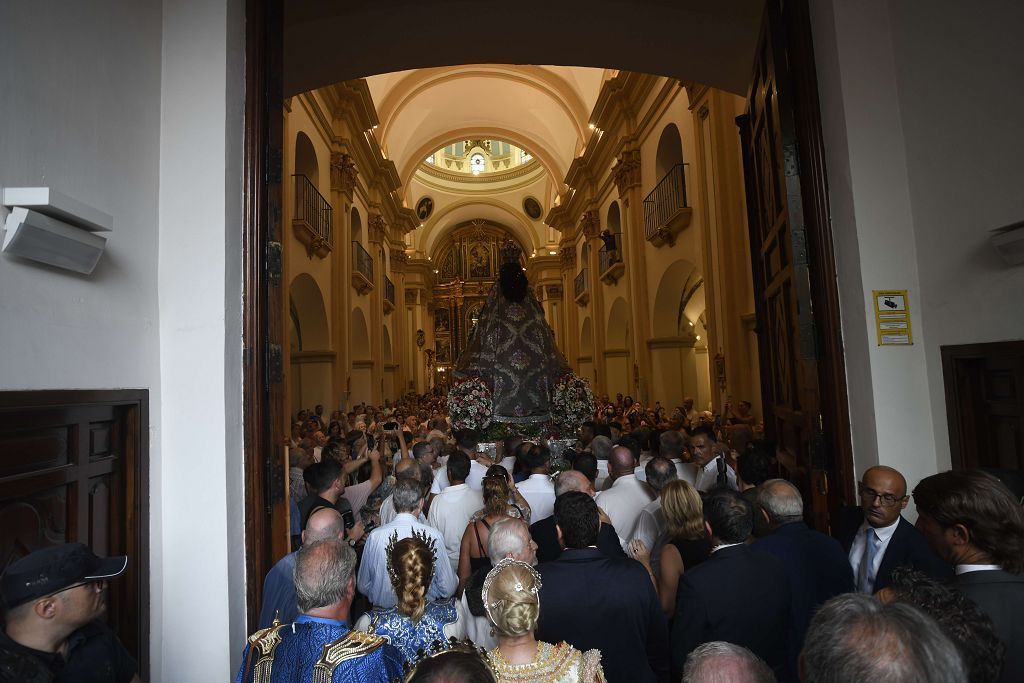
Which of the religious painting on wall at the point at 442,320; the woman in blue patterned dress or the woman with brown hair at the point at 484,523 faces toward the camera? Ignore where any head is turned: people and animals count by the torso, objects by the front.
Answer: the religious painting on wall

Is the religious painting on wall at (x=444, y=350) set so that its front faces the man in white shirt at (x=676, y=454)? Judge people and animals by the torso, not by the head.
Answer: yes

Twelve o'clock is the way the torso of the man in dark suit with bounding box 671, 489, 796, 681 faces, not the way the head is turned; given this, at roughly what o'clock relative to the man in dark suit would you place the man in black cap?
The man in black cap is roughly at 8 o'clock from the man in dark suit.

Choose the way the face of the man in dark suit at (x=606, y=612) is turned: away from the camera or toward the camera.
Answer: away from the camera

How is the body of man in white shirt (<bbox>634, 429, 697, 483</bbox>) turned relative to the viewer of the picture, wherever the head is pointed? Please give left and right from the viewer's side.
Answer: facing away from the viewer

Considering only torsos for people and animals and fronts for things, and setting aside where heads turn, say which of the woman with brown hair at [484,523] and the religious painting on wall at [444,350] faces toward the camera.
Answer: the religious painting on wall

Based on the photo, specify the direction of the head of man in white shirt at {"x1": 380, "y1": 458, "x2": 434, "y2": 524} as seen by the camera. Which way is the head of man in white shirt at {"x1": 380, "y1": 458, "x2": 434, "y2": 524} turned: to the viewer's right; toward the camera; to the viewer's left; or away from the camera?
away from the camera

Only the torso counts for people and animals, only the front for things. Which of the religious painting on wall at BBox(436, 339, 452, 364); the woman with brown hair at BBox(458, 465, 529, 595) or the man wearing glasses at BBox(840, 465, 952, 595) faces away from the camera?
the woman with brown hair

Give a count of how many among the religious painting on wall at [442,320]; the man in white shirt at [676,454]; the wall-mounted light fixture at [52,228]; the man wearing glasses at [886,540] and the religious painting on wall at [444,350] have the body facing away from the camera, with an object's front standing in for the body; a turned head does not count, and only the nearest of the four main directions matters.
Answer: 1

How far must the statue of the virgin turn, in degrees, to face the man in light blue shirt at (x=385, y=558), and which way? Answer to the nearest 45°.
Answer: approximately 180°

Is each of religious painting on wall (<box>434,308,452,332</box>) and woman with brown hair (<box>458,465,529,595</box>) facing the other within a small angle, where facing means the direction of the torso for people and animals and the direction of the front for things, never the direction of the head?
yes

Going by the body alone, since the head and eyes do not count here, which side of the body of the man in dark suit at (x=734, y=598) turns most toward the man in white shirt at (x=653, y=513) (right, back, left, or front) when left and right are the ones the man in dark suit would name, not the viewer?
front

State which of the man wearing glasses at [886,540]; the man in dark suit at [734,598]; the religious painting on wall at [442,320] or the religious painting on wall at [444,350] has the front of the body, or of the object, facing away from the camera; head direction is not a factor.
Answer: the man in dark suit

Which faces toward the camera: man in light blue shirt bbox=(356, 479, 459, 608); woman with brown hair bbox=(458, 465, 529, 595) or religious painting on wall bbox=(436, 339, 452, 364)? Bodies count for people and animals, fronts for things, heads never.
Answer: the religious painting on wall

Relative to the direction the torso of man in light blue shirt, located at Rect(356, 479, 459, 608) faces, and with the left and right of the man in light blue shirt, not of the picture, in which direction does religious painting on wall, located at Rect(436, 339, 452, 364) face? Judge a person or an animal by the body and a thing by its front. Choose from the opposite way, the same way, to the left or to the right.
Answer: the opposite way

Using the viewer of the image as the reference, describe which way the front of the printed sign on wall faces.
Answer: facing the viewer

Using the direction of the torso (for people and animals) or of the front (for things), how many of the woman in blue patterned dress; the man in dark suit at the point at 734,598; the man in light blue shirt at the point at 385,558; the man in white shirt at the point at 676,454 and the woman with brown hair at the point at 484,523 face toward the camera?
0
